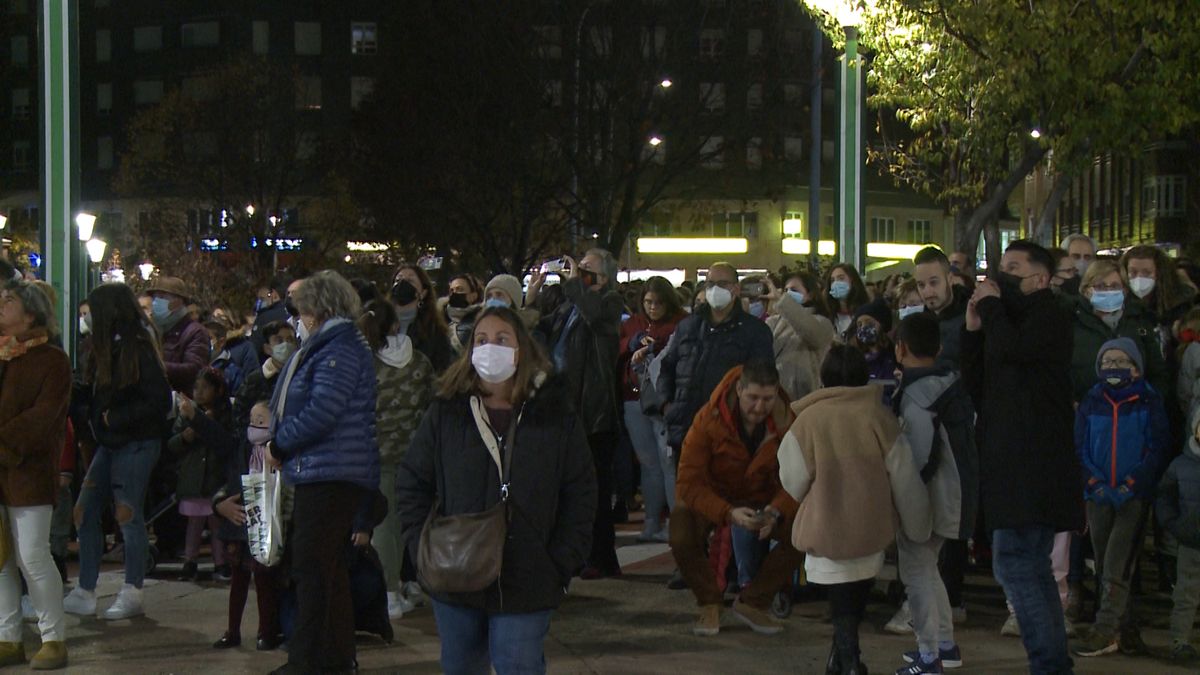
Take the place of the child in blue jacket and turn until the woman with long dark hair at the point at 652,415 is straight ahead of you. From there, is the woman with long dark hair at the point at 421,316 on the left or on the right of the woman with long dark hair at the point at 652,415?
left

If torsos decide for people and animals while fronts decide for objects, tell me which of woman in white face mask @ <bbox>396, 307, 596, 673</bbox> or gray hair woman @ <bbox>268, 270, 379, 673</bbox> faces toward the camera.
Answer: the woman in white face mask

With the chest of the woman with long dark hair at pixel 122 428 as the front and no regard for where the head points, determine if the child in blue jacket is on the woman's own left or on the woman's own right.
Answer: on the woman's own left

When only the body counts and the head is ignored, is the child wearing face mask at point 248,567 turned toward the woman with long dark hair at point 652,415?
no

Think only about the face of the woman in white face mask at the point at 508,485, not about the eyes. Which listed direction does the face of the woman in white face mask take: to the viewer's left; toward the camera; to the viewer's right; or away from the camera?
toward the camera

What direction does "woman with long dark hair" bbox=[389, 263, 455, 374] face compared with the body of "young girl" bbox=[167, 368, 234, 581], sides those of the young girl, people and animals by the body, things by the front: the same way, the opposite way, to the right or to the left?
the same way

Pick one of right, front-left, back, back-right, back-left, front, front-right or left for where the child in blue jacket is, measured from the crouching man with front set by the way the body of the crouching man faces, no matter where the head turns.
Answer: front-left

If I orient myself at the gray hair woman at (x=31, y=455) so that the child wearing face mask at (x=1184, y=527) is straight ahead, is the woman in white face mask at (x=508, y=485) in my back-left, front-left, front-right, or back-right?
front-right

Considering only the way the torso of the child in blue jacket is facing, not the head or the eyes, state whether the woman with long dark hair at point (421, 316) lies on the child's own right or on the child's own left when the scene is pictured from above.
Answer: on the child's own right

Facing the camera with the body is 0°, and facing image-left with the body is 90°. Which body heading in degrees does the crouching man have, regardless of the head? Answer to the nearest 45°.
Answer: approximately 315°

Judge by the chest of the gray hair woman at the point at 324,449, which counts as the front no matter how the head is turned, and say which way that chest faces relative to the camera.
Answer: to the viewer's left

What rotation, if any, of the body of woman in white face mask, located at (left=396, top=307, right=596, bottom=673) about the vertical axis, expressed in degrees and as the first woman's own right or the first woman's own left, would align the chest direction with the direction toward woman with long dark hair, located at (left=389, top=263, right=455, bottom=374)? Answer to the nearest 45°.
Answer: approximately 180°

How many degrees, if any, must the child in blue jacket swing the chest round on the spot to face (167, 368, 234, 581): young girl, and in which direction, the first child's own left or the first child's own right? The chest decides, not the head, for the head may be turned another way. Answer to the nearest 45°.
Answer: approximately 90° to the first child's own right

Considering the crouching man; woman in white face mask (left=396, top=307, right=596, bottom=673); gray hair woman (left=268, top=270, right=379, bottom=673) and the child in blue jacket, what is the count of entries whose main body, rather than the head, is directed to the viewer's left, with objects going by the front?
1

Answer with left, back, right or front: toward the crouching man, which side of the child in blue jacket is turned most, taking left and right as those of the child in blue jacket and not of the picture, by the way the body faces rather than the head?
right

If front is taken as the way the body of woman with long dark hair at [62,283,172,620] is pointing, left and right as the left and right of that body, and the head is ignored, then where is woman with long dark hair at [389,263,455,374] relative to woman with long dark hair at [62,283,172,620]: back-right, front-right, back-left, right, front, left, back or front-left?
back-left

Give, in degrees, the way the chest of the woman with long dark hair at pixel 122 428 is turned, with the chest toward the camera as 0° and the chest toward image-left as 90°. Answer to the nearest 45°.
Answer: approximately 45°

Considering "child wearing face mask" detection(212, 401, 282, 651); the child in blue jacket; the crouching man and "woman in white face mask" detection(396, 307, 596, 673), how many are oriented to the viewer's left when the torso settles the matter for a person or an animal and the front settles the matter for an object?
0

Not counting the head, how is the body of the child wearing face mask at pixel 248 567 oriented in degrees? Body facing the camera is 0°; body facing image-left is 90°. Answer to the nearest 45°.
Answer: approximately 0°

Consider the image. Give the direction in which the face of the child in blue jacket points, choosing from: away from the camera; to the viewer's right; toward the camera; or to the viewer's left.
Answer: toward the camera

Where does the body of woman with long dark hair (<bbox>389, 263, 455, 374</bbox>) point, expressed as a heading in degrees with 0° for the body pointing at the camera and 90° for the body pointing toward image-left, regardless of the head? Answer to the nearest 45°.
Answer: approximately 45°
